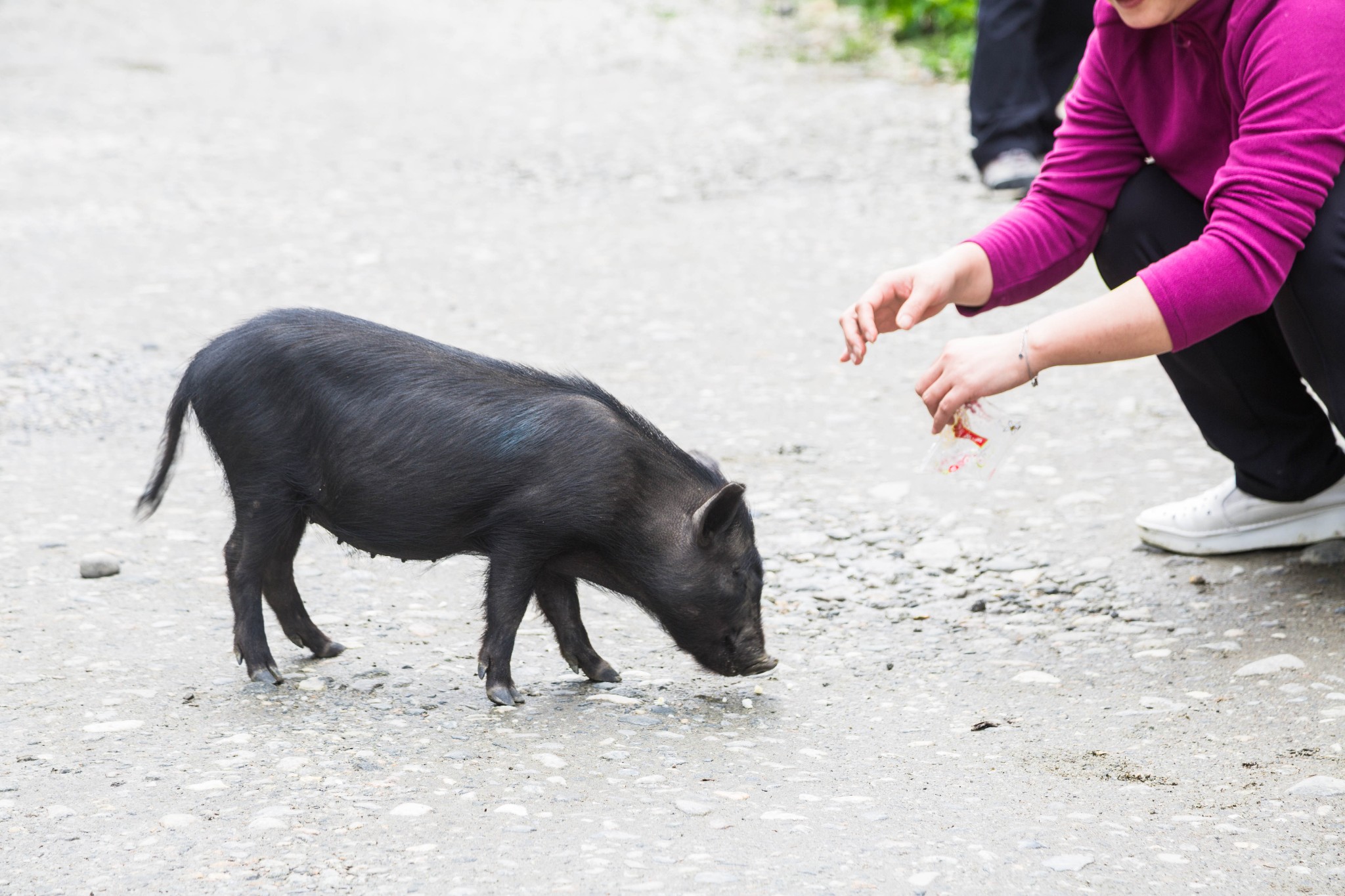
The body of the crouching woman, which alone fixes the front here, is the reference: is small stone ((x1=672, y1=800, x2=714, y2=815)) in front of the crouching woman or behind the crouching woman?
in front

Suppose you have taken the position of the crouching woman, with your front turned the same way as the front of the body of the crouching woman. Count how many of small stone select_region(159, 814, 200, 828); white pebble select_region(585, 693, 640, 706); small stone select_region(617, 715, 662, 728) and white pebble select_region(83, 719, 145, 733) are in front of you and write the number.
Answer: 4

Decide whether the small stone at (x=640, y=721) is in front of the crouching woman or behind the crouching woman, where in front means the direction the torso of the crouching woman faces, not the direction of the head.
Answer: in front

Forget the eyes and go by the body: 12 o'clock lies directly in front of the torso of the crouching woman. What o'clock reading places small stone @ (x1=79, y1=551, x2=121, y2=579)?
The small stone is roughly at 1 o'clock from the crouching woman.

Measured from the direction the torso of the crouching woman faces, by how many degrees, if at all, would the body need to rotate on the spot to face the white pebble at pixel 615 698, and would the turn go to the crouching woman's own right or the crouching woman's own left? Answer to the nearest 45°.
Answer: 0° — they already face it

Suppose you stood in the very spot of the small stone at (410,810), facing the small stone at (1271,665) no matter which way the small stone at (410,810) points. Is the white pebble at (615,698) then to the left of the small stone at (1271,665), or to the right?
left

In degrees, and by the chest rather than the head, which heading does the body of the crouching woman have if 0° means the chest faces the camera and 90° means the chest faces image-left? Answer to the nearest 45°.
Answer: approximately 45°

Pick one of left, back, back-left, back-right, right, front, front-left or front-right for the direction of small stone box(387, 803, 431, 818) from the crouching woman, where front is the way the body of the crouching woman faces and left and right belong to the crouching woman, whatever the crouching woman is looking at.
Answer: front
